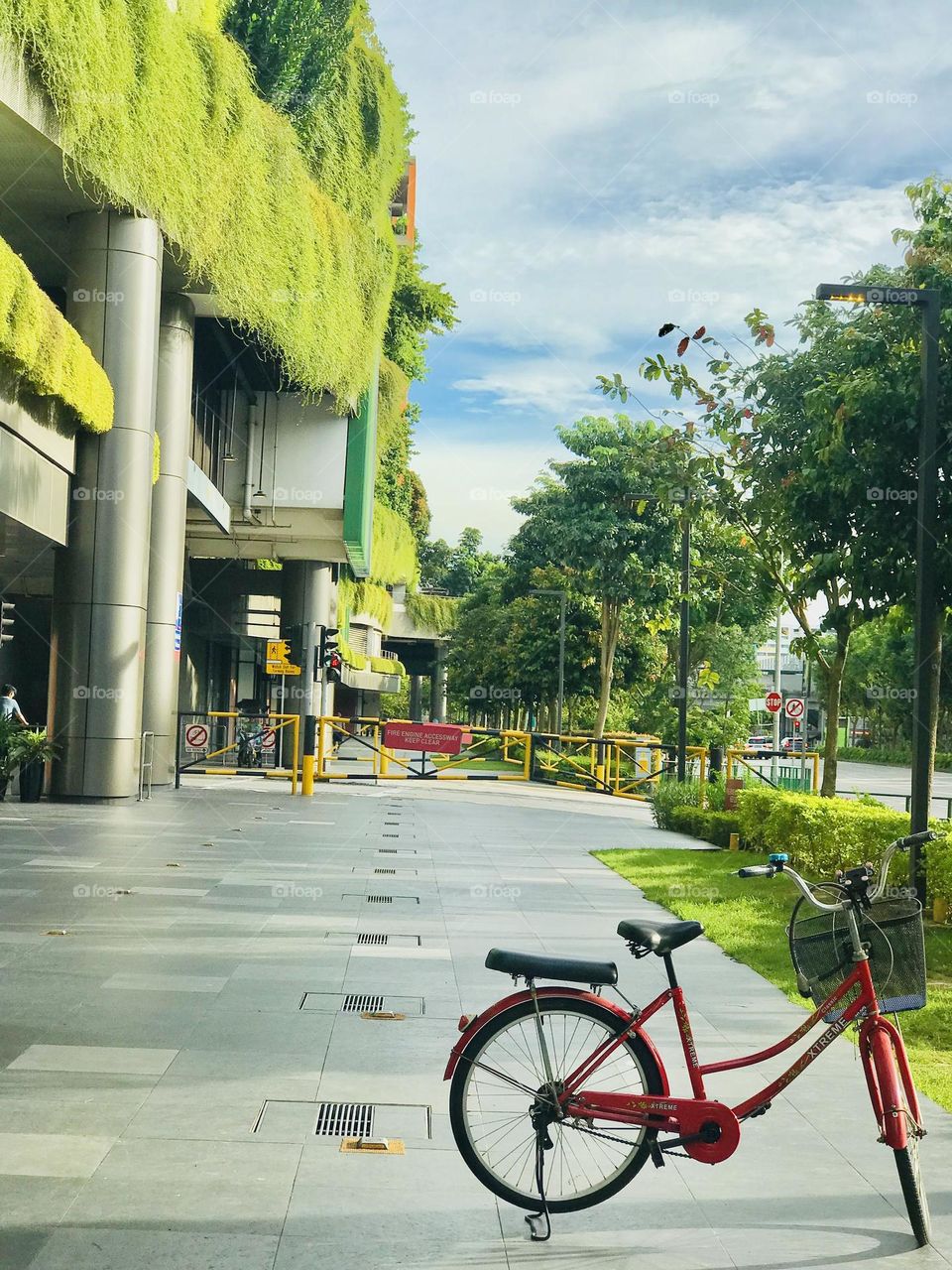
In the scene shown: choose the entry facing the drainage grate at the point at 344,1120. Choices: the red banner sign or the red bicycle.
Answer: the red banner sign

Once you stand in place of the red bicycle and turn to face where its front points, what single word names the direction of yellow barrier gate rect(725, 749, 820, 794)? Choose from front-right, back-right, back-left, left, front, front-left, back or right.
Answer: left

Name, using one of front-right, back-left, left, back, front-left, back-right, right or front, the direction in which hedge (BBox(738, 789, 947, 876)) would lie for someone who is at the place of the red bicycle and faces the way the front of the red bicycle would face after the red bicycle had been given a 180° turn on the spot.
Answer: right

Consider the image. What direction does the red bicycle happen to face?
to the viewer's right

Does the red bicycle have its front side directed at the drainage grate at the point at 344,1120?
no

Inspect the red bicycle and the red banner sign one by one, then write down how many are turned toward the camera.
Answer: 1

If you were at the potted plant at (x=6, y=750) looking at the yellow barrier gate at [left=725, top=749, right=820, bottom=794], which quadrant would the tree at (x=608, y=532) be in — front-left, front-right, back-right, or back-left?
front-left

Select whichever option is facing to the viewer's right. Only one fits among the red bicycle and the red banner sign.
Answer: the red bicycle

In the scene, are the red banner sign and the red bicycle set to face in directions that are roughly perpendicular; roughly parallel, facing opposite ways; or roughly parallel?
roughly perpendicular

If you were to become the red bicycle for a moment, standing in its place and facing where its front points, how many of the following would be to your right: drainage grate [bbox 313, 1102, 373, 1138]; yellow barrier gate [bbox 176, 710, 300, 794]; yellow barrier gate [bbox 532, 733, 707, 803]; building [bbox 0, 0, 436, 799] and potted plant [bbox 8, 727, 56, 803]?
0

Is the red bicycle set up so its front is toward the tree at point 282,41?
no

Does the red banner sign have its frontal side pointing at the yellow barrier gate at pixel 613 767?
no

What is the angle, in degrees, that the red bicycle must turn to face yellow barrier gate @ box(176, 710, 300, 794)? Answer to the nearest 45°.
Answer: approximately 90° to its left

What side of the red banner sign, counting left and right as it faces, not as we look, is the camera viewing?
front

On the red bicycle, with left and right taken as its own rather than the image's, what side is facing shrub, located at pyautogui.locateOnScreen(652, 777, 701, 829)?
left
